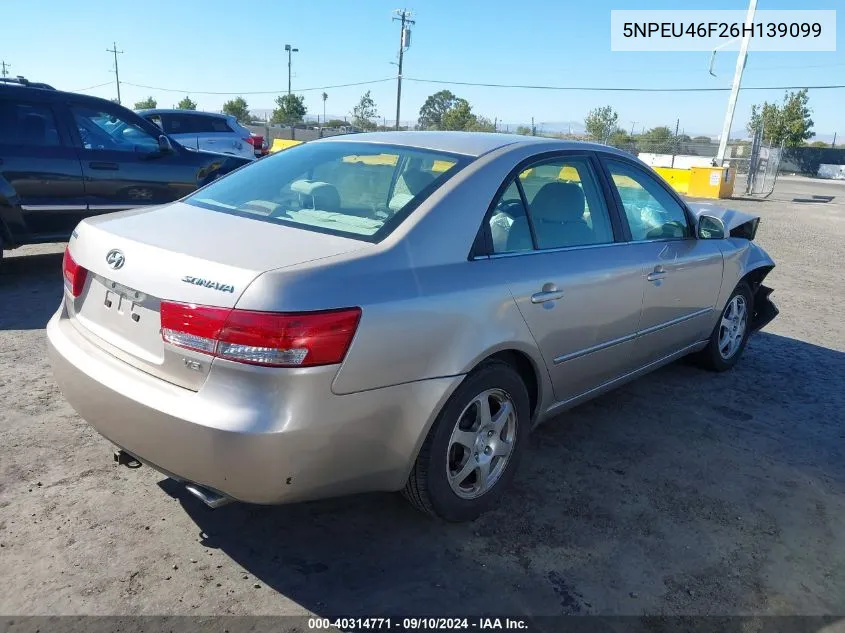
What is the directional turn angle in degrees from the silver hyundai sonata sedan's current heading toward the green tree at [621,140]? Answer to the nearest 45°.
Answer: approximately 45° to its left

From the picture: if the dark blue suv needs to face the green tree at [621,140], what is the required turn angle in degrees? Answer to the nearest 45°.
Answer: approximately 45° to its left

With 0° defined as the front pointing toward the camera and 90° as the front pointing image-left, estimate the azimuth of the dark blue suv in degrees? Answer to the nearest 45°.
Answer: approximately 270°

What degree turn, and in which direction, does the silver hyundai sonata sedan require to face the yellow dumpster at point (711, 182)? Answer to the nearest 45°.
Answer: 0° — it already faces it

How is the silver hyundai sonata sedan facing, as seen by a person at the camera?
facing away from the viewer and to the right of the viewer

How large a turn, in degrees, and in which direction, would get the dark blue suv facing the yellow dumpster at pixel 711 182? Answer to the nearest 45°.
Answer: approximately 45° to its left

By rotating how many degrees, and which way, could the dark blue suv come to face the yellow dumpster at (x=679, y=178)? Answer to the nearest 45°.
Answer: approximately 45° to its left
